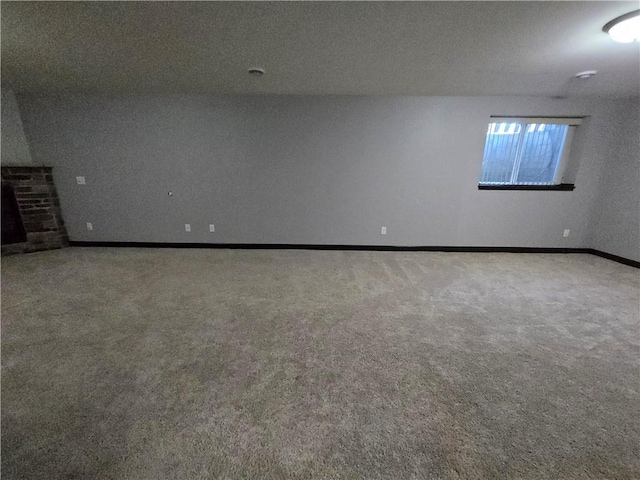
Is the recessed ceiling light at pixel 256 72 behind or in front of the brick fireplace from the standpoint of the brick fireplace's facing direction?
in front

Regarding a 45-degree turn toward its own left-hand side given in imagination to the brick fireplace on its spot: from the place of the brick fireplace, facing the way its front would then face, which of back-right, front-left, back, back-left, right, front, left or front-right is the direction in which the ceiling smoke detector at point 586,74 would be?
front

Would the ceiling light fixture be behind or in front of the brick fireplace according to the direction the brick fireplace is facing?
in front

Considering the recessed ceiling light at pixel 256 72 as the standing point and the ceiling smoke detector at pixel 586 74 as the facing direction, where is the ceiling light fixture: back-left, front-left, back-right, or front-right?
front-right

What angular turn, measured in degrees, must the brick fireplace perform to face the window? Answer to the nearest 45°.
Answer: approximately 45° to its left
